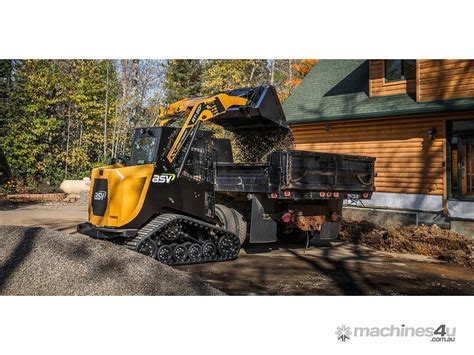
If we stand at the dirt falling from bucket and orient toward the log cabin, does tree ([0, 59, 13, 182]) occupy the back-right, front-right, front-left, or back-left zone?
back-left

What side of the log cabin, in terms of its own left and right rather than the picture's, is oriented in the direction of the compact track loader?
front

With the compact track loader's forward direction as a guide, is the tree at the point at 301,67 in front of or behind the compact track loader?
in front

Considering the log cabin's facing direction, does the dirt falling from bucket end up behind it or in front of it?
in front

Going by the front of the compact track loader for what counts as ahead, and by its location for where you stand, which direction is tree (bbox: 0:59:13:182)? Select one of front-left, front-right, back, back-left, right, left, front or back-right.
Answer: left

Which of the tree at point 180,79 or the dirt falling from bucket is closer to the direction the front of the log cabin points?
the dirt falling from bucket

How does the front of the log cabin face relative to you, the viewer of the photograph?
facing the viewer and to the left of the viewer

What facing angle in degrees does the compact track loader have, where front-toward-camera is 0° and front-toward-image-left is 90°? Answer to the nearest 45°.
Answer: approximately 225°

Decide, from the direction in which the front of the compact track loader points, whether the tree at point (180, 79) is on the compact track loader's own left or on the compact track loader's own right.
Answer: on the compact track loader's own left

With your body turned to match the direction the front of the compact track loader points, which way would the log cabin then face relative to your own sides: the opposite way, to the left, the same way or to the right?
the opposite way
